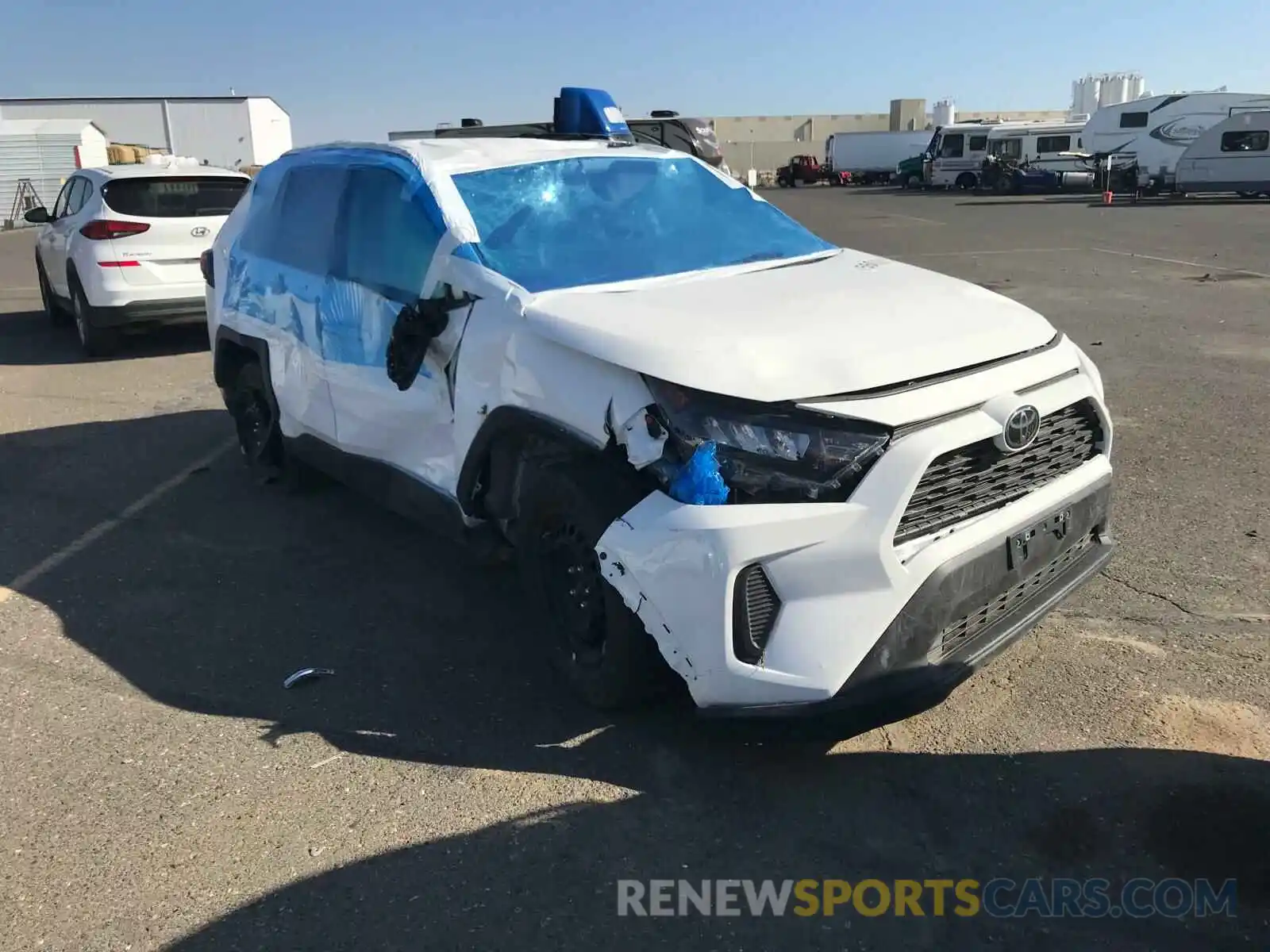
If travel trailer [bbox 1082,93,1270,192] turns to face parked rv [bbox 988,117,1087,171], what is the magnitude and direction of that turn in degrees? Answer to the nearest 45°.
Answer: approximately 45° to its right

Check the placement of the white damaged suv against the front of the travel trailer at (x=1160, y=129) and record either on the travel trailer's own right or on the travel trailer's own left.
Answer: on the travel trailer's own left

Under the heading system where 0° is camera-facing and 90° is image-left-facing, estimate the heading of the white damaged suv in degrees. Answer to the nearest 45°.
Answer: approximately 315°

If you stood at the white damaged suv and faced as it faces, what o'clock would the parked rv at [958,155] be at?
The parked rv is roughly at 8 o'clock from the white damaged suv.

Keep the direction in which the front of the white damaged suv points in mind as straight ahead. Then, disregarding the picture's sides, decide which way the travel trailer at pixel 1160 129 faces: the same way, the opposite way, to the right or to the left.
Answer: the opposite way

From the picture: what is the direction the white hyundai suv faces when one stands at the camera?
facing away from the viewer and to the left of the viewer

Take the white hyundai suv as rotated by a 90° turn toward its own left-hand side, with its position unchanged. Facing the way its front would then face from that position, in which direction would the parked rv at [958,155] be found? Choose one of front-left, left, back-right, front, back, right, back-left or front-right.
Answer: back

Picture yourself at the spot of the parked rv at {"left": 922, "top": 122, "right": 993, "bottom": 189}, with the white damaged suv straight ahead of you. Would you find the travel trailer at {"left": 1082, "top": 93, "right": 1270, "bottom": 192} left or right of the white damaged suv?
left

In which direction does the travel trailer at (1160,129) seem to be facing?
to the viewer's left

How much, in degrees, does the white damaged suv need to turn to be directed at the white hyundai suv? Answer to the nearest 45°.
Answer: approximately 180°

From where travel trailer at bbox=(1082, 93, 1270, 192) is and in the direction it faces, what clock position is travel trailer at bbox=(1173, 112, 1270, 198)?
travel trailer at bbox=(1173, 112, 1270, 198) is roughly at 8 o'clock from travel trailer at bbox=(1082, 93, 1270, 192).

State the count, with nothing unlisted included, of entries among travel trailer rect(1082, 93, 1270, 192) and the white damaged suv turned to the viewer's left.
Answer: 1

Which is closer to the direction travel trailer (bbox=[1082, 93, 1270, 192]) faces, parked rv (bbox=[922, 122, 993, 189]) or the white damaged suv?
the parked rv
